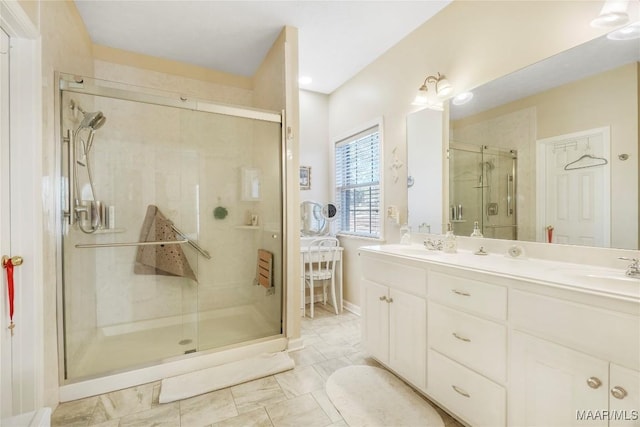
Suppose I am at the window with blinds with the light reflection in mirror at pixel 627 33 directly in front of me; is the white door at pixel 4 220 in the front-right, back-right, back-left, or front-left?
front-right

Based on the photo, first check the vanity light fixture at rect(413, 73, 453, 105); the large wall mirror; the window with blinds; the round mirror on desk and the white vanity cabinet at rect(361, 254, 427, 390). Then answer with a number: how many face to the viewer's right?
0

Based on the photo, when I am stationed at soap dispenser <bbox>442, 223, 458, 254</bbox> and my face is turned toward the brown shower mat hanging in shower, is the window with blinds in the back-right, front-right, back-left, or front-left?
front-right

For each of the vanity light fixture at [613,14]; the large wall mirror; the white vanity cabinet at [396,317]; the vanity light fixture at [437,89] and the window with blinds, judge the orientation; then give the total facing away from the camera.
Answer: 0

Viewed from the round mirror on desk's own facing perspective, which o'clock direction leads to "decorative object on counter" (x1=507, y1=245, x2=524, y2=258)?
The decorative object on counter is roughly at 11 o'clock from the round mirror on desk.

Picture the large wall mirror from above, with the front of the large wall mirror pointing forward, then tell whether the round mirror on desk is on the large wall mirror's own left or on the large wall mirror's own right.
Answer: on the large wall mirror's own right

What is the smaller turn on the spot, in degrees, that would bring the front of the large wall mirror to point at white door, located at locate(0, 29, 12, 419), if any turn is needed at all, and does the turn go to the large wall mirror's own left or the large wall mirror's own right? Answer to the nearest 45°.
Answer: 0° — it already faces it

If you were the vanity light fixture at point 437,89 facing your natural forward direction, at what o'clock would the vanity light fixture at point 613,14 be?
the vanity light fixture at point 613,14 is roughly at 9 o'clock from the vanity light fixture at point 437,89.

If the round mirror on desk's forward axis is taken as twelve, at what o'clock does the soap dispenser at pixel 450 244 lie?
The soap dispenser is roughly at 11 o'clock from the round mirror on desk.

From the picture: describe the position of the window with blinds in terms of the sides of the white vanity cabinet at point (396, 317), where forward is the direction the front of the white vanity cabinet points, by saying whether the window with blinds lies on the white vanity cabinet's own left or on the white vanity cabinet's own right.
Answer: on the white vanity cabinet's own right

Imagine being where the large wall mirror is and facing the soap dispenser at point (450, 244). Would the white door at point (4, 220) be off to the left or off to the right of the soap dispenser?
left

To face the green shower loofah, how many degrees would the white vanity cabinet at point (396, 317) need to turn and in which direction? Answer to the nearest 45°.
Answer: approximately 45° to its right

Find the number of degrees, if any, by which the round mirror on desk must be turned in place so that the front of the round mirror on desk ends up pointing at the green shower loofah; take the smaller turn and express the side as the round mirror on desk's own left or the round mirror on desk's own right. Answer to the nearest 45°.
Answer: approximately 45° to the round mirror on desk's own right

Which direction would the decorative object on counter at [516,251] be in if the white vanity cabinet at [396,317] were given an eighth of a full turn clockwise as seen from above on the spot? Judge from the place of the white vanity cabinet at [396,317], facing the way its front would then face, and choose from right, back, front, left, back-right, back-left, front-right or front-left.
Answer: back

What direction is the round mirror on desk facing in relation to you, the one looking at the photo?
facing the viewer

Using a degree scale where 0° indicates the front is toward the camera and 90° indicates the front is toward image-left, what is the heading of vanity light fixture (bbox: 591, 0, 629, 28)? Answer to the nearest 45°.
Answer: approximately 45°

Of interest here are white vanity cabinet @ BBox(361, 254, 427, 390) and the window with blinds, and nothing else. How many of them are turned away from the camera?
0

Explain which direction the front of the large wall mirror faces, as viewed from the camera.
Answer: facing the viewer and to the left of the viewer
